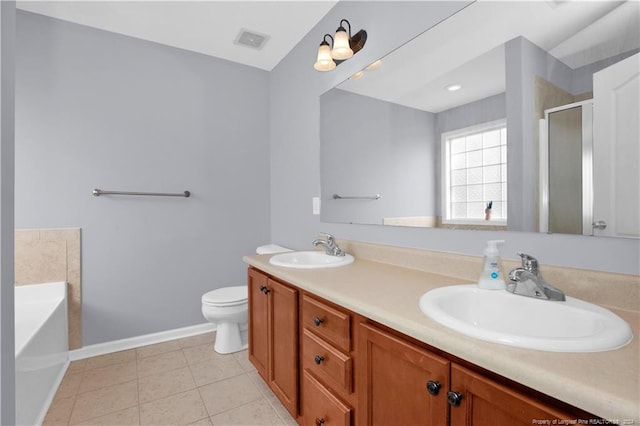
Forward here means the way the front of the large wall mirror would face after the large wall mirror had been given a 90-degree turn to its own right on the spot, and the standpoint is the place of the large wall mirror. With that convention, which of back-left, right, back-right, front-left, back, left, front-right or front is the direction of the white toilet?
front-left

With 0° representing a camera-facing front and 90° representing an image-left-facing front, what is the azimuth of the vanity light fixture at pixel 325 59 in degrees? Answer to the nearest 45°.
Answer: approximately 45°

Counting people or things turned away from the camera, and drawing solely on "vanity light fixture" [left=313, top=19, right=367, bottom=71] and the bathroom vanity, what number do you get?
0

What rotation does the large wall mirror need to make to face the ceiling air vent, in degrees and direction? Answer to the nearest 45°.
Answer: approximately 45° to its right

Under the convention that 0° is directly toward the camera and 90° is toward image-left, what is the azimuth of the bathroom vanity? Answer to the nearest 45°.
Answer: approximately 45°

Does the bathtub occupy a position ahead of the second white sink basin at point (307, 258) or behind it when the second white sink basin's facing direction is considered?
ahead

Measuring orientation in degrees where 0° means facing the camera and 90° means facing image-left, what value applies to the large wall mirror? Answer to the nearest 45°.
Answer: approximately 45°
